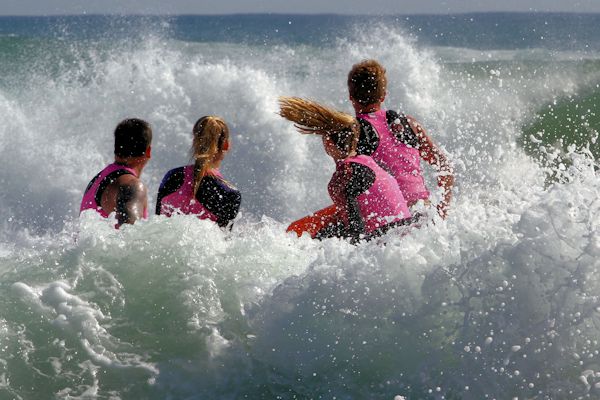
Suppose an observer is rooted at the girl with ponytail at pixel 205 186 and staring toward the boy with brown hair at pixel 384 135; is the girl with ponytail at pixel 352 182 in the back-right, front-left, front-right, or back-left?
front-right

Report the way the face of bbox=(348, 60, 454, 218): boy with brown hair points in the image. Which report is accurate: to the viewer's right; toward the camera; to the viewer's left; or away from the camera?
away from the camera

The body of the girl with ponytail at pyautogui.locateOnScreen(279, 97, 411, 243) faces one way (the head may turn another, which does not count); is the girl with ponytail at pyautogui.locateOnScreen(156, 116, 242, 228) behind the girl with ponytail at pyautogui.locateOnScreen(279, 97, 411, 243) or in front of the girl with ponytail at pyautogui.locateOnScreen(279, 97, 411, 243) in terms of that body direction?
in front

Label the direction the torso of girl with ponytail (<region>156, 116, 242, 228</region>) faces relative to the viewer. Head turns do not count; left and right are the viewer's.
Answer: facing away from the viewer and to the right of the viewer

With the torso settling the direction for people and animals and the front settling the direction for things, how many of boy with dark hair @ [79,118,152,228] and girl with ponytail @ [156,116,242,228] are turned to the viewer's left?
0

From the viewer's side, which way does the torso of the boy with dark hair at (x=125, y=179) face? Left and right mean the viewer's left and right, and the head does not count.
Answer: facing away from the viewer and to the right of the viewer

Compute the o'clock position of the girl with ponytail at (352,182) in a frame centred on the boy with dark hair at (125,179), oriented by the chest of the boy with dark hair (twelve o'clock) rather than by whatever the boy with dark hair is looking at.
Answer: The girl with ponytail is roughly at 2 o'clock from the boy with dark hair.
